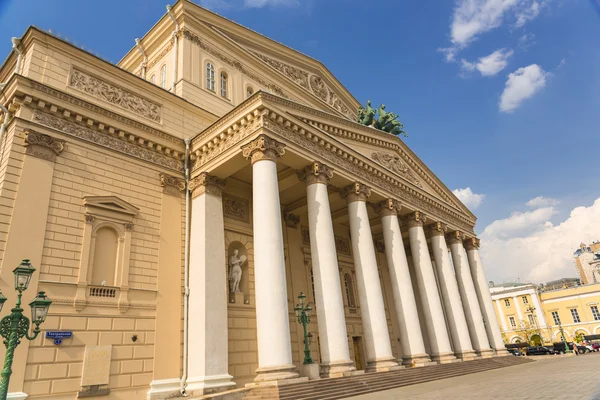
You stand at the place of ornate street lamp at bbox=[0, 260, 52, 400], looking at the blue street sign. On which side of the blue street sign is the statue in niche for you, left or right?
right

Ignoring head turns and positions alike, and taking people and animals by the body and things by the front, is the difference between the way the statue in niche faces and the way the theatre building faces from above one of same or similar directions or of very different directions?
same or similar directions

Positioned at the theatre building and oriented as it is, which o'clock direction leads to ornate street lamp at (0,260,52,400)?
The ornate street lamp is roughly at 2 o'clock from the theatre building.

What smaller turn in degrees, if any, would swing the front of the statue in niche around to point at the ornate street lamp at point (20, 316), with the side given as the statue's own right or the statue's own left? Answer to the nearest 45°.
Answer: approximately 90° to the statue's own right

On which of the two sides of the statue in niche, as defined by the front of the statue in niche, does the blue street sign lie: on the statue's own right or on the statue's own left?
on the statue's own right

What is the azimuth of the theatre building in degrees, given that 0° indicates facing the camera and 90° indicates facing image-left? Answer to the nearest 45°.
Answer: approximately 315°
